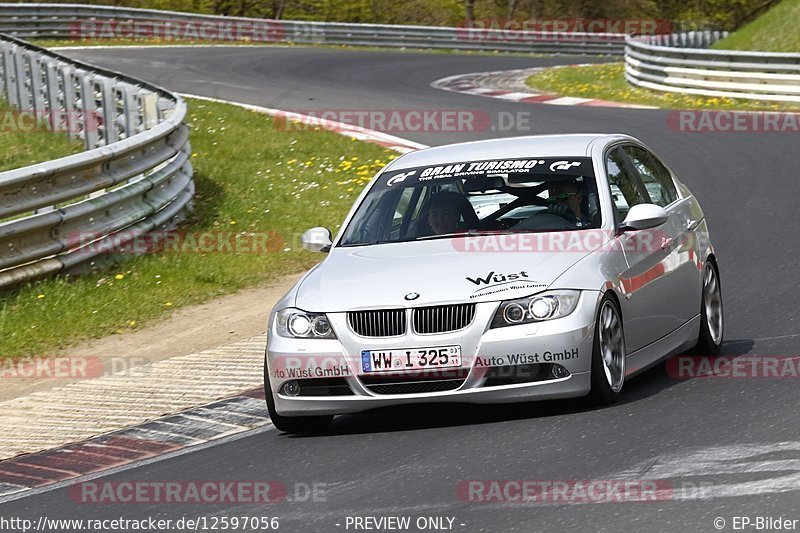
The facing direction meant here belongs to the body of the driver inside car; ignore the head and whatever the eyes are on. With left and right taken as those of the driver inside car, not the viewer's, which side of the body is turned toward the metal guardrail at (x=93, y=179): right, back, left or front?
right

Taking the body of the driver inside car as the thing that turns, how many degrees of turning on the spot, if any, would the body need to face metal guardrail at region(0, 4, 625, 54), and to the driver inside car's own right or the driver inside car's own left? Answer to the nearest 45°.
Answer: approximately 135° to the driver inside car's own right

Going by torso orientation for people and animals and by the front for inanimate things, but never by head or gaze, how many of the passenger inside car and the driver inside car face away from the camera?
0

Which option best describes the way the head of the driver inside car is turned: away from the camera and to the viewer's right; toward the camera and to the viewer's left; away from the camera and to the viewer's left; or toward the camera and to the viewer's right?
toward the camera and to the viewer's left

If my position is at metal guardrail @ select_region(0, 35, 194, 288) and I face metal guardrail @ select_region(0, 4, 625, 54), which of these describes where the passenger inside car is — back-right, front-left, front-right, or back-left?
back-right

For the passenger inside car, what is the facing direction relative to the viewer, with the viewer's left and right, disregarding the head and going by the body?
facing the viewer and to the left of the viewer

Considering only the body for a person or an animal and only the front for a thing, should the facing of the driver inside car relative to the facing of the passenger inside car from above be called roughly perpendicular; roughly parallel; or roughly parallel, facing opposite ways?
roughly parallel

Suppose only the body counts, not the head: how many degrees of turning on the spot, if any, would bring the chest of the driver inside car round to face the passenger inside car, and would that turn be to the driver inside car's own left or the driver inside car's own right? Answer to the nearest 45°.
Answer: approximately 45° to the driver inside car's own right

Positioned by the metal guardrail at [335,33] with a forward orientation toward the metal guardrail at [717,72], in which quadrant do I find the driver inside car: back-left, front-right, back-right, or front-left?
front-right

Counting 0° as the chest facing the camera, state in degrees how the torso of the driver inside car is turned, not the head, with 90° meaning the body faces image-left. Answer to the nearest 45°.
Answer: approximately 45°

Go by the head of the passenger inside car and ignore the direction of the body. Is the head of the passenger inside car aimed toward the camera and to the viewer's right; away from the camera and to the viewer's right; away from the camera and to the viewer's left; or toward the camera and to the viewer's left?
toward the camera and to the viewer's left

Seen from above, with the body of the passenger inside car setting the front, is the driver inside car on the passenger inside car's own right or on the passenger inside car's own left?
on the passenger inside car's own left

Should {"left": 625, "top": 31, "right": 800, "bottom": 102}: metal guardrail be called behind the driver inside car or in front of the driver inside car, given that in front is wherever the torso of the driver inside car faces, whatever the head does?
behind
